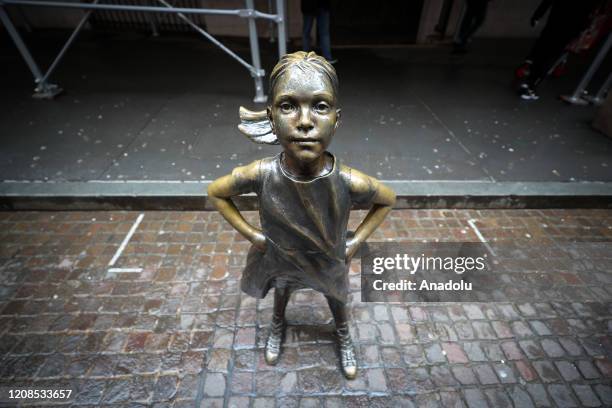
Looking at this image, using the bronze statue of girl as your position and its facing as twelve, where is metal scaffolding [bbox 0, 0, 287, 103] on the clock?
The metal scaffolding is roughly at 5 o'clock from the bronze statue of girl.

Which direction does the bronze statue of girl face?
toward the camera
